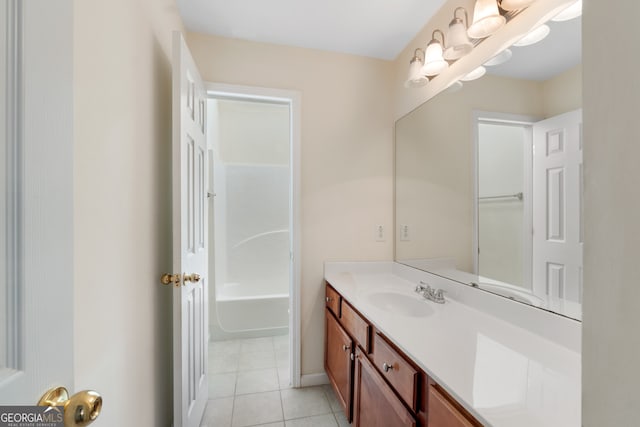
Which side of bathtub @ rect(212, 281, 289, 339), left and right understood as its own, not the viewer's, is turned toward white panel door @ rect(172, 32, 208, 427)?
front

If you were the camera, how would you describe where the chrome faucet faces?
facing the viewer and to the left of the viewer

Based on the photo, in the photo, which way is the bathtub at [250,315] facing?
toward the camera

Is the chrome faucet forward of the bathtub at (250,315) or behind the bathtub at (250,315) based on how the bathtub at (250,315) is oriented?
forward

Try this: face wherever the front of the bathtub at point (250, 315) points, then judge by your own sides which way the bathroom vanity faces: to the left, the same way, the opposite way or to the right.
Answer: to the right

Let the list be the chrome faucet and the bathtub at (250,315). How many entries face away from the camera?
0

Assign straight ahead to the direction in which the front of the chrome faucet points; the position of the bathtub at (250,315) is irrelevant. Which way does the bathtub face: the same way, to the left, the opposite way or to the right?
to the left

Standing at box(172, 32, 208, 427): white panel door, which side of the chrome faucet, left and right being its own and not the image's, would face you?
front

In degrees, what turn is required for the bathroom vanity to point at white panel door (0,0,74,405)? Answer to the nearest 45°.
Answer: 0° — it already faces it

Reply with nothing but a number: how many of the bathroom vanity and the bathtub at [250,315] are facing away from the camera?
0

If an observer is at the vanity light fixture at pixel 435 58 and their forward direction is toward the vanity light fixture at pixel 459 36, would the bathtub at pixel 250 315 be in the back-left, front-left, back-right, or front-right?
back-right
